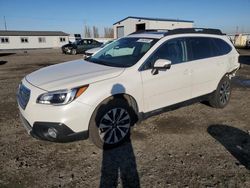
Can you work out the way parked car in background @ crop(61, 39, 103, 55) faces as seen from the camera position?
facing the viewer and to the left of the viewer

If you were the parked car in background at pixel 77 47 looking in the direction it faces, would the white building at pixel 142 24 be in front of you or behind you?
behind

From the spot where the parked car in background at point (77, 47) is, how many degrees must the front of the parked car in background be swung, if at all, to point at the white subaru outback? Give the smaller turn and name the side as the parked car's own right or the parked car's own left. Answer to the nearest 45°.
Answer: approximately 45° to the parked car's own left

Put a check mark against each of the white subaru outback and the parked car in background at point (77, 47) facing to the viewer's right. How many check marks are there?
0

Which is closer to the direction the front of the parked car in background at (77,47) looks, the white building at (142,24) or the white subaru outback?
the white subaru outback

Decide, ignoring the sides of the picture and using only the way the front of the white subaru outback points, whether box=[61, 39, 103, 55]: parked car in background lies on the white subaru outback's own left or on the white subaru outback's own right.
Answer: on the white subaru outback's own right

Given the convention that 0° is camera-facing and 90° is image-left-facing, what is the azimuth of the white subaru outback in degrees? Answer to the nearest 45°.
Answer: approximately 45°

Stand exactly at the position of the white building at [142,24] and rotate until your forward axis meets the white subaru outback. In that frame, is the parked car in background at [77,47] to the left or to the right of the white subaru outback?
right

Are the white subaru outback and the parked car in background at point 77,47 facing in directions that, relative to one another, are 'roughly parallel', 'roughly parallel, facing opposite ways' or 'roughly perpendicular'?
roughly parallel
